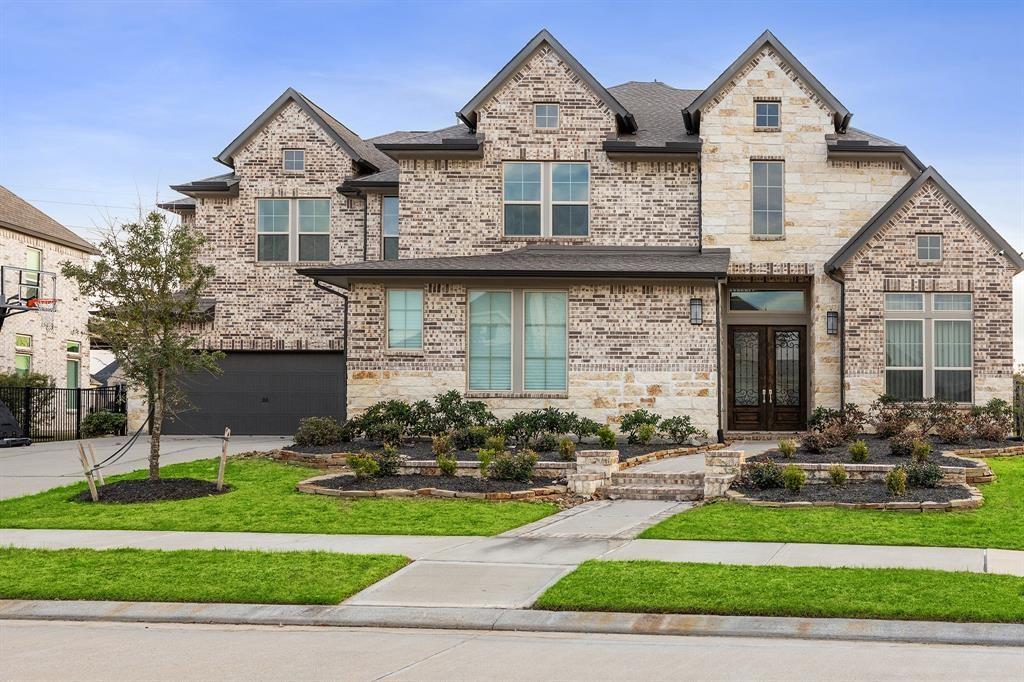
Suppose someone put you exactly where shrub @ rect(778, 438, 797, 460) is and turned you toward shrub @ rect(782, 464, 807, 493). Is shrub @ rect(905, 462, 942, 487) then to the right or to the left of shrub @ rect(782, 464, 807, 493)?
left

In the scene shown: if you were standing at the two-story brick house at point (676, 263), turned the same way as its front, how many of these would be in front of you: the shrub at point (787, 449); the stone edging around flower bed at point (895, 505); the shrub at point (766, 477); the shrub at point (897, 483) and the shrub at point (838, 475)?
5

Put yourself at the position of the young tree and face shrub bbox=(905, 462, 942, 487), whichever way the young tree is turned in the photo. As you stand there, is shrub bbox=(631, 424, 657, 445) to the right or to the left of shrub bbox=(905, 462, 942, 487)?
left

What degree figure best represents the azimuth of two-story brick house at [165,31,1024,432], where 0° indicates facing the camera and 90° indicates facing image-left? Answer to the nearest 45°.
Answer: approximately 0°

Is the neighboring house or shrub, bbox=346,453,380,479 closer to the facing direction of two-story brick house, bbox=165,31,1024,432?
the shrub

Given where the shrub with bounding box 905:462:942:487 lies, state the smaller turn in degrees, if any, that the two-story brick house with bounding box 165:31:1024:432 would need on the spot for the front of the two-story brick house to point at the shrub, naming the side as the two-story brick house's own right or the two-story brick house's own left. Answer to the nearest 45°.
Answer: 0° — it already faces it

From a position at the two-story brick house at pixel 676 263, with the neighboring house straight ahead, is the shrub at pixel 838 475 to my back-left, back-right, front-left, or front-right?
back-left

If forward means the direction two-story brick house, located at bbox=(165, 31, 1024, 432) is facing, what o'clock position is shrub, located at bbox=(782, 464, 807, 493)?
The shrub is roughly at 12 o'clock from the two-story brick house.

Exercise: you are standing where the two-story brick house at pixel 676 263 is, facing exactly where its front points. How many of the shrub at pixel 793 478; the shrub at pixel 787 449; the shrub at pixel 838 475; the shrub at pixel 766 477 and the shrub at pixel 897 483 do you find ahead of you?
5

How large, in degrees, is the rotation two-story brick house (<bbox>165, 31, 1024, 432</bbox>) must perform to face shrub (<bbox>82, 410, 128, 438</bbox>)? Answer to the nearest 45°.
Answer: approximately 90° to its right
